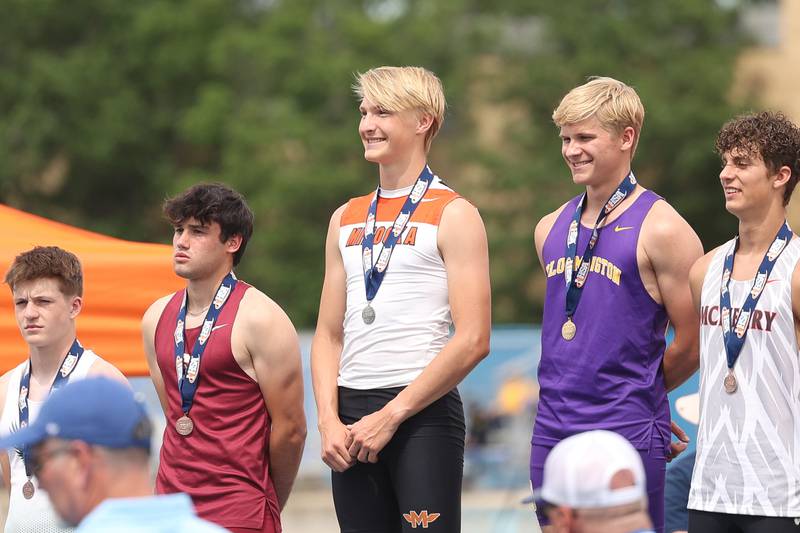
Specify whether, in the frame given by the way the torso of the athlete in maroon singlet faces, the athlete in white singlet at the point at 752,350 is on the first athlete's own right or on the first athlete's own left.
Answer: on the first athlete's own left

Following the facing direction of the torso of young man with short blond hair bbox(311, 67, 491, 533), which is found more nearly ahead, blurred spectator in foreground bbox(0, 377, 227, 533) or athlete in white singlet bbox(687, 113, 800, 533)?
the blurred spectator in foreground

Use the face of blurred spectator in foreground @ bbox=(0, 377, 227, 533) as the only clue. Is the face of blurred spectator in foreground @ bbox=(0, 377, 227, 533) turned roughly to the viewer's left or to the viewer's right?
to the viewer's left

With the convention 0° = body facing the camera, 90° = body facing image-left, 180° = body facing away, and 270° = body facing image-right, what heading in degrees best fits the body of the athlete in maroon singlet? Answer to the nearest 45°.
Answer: approximately 45°

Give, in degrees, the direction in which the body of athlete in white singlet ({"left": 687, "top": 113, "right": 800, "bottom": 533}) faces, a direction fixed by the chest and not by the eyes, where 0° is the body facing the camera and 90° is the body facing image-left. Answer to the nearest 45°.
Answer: approximately 45°

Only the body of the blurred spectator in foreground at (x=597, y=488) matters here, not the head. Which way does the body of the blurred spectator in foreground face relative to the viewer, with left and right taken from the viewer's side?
facing away from the viewer and to the left of the viewer

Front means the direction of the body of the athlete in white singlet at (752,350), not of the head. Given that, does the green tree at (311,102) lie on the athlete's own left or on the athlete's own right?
on the athlete's own right
